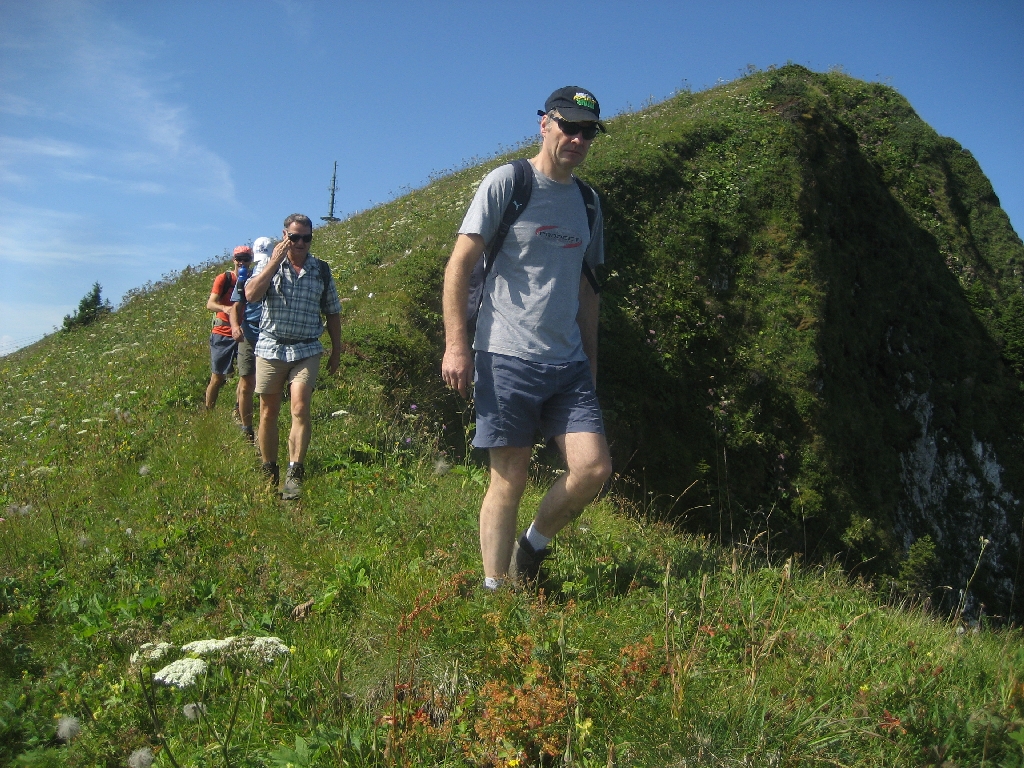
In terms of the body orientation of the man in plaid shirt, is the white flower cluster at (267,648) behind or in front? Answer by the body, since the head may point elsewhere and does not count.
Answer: in front

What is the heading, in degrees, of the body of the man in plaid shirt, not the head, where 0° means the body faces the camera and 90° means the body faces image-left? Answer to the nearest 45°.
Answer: approximately 0°

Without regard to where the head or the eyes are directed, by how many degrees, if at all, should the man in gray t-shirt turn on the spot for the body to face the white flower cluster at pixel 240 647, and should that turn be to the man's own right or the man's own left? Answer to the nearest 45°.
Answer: approximately 90° to the man's own right

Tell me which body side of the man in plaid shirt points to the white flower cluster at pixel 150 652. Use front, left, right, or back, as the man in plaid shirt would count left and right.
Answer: front

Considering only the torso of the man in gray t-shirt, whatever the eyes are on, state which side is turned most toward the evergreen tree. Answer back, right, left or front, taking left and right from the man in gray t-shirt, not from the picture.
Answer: back

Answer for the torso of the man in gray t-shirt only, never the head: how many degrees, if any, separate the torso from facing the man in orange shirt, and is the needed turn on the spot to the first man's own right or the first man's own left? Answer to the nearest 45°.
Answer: approximately 180°

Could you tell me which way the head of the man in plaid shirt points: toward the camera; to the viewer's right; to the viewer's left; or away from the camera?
toward the camera

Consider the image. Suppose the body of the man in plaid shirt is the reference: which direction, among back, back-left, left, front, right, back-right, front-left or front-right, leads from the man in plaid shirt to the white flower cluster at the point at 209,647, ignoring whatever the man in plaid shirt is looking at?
front

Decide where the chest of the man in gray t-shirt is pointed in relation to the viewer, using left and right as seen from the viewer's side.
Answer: facing the viewer and to the right of the viewer

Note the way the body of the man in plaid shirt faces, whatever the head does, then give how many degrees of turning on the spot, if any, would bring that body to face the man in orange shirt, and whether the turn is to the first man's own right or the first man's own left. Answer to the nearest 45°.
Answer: approximately 180°

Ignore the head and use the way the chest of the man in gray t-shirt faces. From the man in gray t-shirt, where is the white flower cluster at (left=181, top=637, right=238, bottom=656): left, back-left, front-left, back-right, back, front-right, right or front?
right

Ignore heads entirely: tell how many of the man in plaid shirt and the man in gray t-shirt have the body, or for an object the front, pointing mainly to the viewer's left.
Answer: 0

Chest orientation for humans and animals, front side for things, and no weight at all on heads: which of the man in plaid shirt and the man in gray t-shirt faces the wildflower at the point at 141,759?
the man in plaid shirt

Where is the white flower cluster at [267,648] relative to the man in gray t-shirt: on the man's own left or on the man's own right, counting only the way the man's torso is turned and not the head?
on the man's own right
